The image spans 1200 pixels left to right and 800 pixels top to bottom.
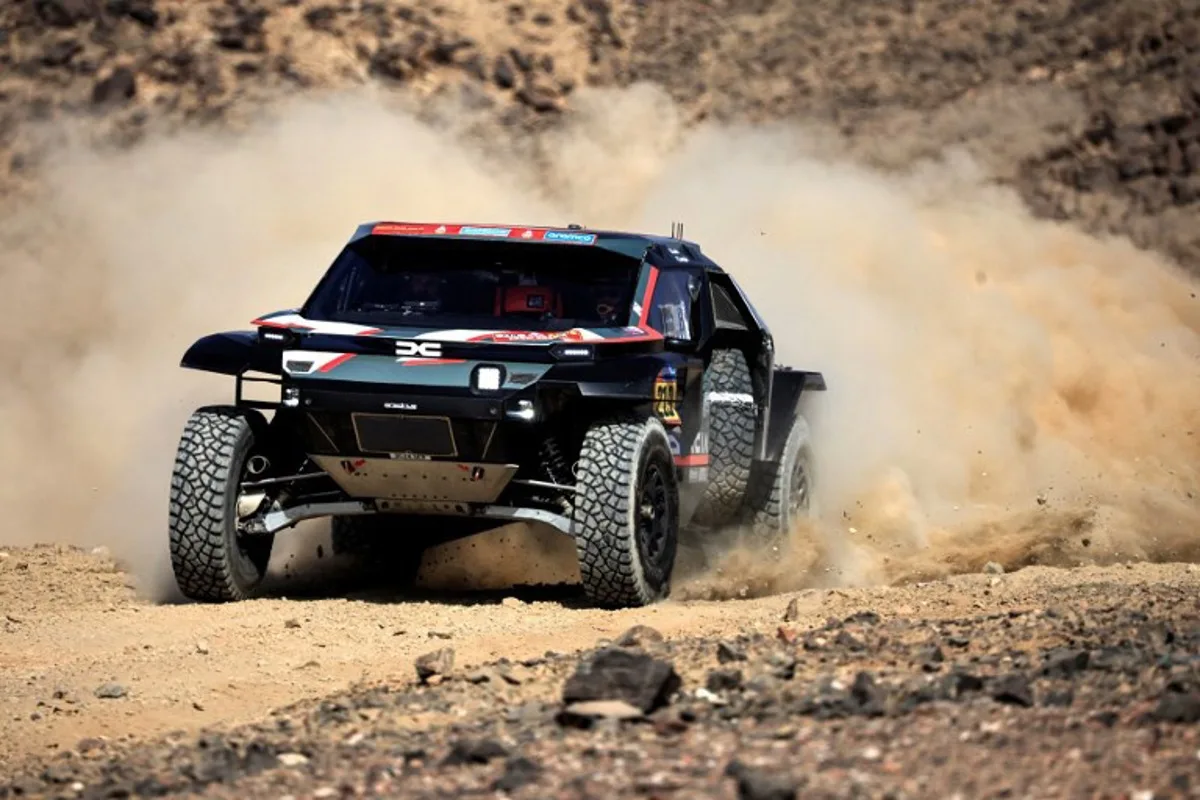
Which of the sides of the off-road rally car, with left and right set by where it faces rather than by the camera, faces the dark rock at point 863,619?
left

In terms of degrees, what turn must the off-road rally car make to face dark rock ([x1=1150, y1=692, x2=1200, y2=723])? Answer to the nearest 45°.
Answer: approximately 90° to its left

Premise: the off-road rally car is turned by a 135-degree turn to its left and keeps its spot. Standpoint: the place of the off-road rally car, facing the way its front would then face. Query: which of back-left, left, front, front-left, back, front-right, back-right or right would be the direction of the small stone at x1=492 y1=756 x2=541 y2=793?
right

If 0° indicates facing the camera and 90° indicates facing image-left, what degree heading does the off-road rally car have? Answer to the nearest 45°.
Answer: approximately 45°

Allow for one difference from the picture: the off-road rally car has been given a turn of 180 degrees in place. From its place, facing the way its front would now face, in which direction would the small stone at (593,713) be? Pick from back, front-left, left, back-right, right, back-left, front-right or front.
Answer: back-right

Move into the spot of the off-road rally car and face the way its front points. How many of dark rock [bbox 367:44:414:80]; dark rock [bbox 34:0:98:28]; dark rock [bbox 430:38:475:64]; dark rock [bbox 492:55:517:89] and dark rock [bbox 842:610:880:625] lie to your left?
1

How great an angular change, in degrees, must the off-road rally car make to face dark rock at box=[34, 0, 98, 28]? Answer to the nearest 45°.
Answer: approximately 135° to its right

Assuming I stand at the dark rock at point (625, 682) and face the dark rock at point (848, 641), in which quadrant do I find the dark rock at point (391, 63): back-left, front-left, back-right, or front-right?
front-left

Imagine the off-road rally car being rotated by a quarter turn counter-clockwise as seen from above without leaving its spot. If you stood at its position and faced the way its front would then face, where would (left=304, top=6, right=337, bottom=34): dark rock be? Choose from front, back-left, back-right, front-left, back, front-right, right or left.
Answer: back-left

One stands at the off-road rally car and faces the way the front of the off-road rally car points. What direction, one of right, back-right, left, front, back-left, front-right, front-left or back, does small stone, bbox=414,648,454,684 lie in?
front-left

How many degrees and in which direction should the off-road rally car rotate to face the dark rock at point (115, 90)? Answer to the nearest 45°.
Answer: approximately 135° to its right

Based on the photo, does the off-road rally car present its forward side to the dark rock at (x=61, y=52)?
no

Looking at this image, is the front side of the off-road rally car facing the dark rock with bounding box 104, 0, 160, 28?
no

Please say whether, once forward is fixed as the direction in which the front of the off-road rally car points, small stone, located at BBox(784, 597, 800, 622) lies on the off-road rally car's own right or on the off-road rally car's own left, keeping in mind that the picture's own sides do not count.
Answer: on the off-road rally car's own left

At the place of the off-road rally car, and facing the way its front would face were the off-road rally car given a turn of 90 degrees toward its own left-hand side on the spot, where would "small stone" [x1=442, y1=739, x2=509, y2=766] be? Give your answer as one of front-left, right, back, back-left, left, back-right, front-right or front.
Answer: front-right

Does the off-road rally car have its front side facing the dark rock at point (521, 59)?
no

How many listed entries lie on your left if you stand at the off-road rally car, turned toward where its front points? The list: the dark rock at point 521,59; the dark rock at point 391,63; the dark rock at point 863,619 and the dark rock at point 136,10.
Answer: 1

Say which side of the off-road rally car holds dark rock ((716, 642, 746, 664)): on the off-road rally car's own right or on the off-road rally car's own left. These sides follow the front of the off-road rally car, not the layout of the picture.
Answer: on the off-road rally car's own left
